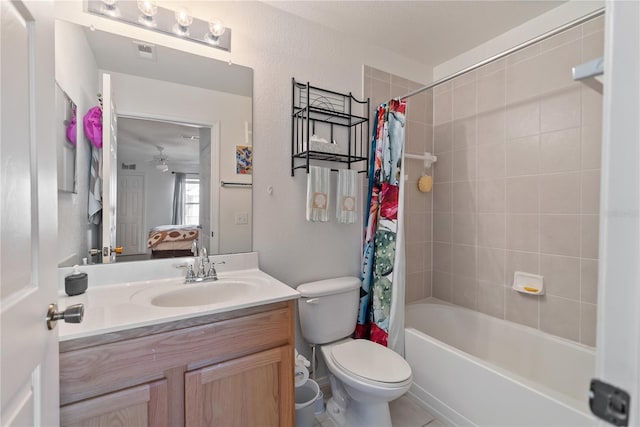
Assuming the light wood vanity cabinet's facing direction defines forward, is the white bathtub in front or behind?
in front

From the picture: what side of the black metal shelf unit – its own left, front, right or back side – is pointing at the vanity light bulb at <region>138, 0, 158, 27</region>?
right

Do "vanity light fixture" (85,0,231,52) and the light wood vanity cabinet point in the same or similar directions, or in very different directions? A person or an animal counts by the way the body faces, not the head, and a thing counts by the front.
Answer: same or similar directions

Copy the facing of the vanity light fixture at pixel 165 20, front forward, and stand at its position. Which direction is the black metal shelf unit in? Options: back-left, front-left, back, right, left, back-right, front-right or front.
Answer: front-left

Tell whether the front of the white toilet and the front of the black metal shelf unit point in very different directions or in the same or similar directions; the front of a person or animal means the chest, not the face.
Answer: same or similar directions

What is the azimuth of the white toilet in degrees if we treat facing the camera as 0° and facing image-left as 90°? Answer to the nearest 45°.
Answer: approximately 315°

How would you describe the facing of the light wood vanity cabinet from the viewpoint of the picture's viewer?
facing the viewer and to the right of the viewer

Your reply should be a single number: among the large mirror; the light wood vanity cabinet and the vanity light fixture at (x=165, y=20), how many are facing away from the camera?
0

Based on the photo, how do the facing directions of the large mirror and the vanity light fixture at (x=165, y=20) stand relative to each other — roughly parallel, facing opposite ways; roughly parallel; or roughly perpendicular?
roughly parallel
